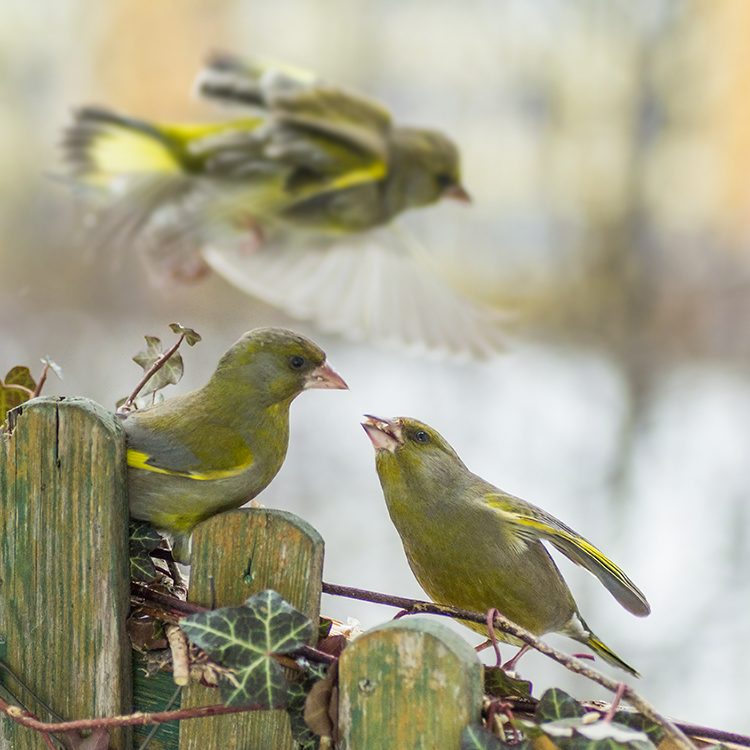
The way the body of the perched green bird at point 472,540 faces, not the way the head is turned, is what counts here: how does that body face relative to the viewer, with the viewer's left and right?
facing to the left of the viewer

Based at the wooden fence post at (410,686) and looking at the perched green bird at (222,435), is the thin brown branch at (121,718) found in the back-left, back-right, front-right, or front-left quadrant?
front-left

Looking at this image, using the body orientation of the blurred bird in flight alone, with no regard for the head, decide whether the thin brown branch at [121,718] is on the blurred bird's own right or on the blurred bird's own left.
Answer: on the blurred bird's own right

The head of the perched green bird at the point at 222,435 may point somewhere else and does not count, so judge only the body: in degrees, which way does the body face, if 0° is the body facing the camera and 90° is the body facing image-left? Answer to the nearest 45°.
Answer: approximately 270°

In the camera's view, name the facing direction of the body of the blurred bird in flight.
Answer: to the viewer's right

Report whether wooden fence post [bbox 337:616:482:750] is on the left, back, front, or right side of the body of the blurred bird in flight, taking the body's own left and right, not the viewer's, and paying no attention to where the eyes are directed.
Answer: right

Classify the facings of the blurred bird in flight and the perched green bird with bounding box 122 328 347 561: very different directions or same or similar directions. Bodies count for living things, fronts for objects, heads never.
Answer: same or similar directions
